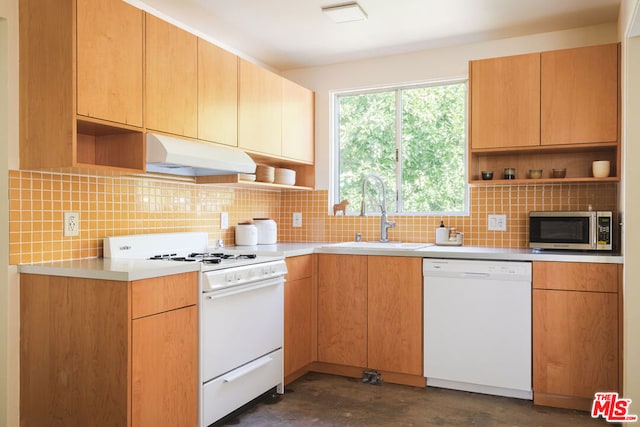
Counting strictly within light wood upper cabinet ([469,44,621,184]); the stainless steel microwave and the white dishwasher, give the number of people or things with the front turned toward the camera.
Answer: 3

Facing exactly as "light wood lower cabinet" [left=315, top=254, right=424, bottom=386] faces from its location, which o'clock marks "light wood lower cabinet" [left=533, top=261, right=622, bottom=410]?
"light wood lower cabinet" [left=533, top=261, right=622, bottom=410] is roughly at 8 o'clock from "light wood lower cabinet" [left=315, top=254, right=424, bottom=386].

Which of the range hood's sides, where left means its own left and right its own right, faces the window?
left

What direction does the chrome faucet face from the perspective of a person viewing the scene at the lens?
facing the viewer and to the left of the viewer

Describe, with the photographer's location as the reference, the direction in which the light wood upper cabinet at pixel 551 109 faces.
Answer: facing the viewer

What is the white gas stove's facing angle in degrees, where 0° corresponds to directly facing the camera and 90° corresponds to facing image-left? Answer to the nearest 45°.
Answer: approximately 315°

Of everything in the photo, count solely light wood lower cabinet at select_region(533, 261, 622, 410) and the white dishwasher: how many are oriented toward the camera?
2

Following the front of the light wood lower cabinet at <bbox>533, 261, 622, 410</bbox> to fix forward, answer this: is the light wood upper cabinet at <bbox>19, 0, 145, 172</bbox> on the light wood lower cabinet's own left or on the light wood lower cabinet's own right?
on the light wood lower cabinet's own right

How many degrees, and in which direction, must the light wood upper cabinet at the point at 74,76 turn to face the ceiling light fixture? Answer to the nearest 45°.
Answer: approximately 45° to its left
